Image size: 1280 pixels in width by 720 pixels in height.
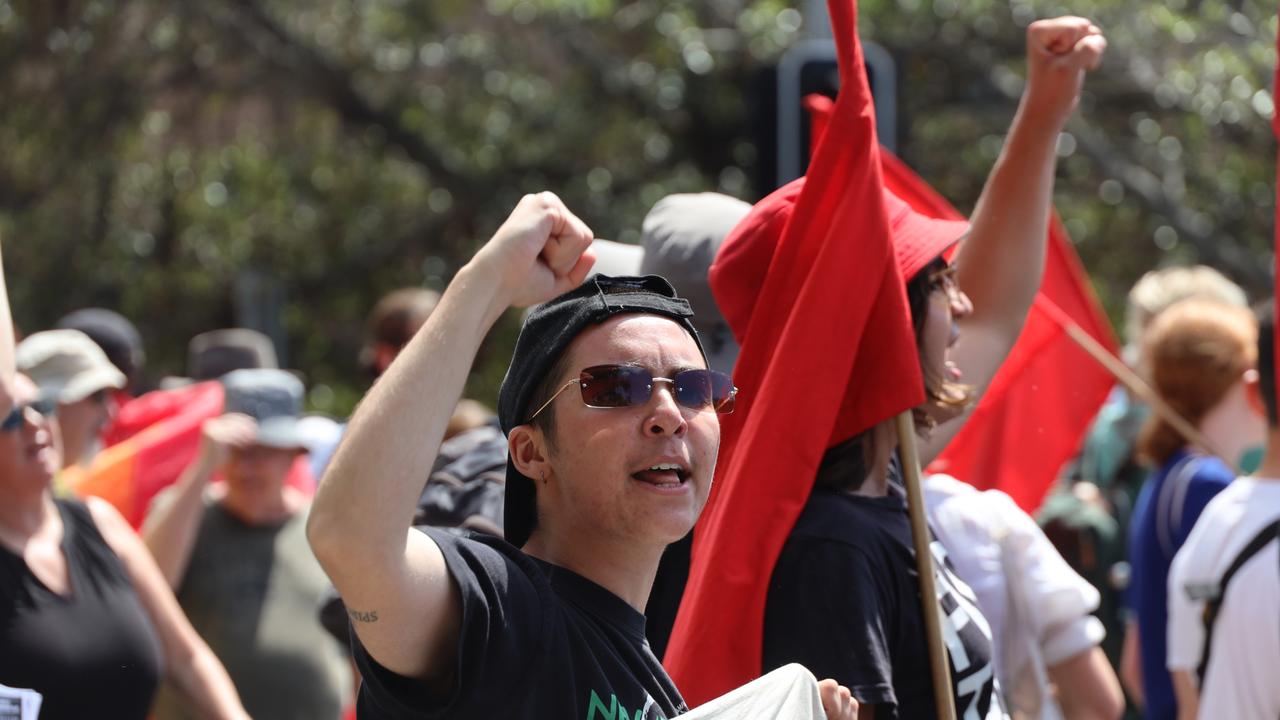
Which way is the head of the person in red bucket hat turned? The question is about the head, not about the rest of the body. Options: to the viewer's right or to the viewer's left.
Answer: to the viewer's right

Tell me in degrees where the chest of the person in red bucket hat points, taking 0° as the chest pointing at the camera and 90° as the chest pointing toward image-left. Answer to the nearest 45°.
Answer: approximately 270°

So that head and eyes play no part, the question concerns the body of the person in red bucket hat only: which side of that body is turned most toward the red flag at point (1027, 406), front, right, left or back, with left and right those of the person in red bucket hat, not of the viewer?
left

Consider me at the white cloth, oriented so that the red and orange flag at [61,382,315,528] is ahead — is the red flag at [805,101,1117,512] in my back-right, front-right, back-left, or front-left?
front-right
